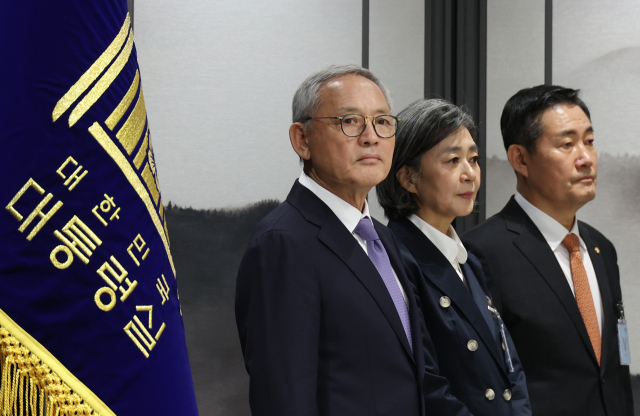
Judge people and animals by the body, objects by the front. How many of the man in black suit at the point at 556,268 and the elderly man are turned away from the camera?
0

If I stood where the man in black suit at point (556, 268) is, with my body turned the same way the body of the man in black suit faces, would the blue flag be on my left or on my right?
on my right

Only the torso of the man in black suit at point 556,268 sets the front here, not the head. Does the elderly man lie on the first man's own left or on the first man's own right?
on the first man's own right

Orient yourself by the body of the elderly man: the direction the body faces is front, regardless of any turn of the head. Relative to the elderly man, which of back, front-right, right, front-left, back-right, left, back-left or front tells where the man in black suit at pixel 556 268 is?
left
